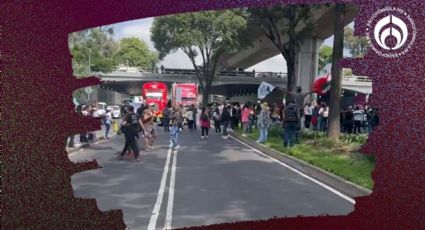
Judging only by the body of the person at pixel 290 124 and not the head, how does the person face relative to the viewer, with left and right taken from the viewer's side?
facing away from the viewer

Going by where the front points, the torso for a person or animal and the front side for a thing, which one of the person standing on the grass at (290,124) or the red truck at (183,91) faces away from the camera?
the person standing on the grass

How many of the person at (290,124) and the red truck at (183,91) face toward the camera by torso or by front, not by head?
1

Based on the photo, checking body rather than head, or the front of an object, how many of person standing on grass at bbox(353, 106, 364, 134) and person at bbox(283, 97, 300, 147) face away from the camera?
2

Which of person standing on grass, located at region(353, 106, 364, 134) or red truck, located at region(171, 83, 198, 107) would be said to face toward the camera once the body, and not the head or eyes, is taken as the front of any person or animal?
the red truck

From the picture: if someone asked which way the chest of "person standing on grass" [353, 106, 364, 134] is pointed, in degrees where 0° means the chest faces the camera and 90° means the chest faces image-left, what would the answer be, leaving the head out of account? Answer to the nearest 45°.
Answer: approximately 180°

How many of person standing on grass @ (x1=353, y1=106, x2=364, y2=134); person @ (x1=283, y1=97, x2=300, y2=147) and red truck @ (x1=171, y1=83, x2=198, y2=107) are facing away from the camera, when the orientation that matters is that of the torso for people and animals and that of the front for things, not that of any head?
2

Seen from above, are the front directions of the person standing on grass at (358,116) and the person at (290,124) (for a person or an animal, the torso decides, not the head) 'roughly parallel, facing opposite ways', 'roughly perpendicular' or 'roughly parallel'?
roughly parallel
